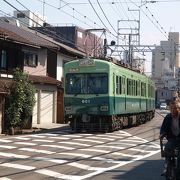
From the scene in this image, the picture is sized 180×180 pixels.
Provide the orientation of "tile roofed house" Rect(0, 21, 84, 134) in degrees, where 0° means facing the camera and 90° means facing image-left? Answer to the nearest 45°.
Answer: approximately 315°

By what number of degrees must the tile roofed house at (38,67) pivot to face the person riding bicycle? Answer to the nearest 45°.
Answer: approximately 45° to its right

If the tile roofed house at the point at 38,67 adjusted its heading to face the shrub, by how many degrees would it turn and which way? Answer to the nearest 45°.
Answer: approximately 45° to its right
